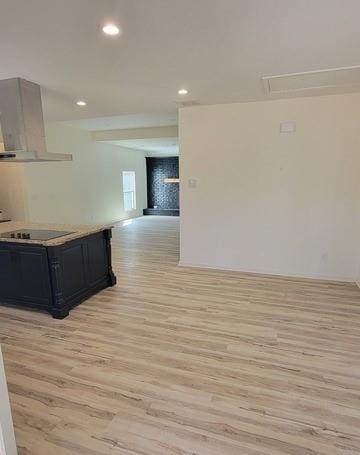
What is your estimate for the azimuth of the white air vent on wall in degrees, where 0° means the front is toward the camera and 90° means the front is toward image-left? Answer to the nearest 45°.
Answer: approximately 0°

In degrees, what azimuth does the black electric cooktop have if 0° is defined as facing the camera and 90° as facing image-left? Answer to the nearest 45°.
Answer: approximately 45°

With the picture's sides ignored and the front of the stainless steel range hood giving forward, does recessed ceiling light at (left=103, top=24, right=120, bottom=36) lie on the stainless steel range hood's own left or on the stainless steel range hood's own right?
on the stainless steel range hood's own left

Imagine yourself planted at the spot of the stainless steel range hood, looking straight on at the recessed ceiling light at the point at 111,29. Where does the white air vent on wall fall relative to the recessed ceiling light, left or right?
left
